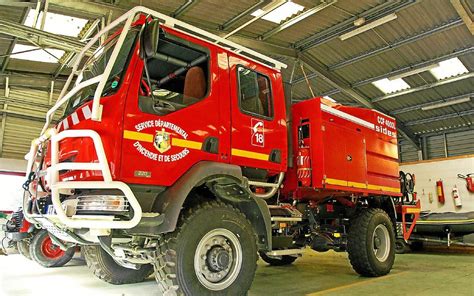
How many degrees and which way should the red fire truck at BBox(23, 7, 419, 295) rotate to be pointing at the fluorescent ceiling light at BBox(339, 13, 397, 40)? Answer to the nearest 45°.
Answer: approximately 180°

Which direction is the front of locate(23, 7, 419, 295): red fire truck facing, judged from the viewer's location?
facing the viewer and to the left of the viewer

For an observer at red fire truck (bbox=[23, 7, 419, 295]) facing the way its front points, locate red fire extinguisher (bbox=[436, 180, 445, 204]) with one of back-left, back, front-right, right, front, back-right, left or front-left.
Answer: back

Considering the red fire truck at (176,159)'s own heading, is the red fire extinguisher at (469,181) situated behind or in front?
behind

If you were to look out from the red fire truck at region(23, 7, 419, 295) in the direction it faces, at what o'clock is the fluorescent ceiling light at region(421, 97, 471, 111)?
The fluorescent ceiling light is roughly at 6 o'clock from the red fire truck.
